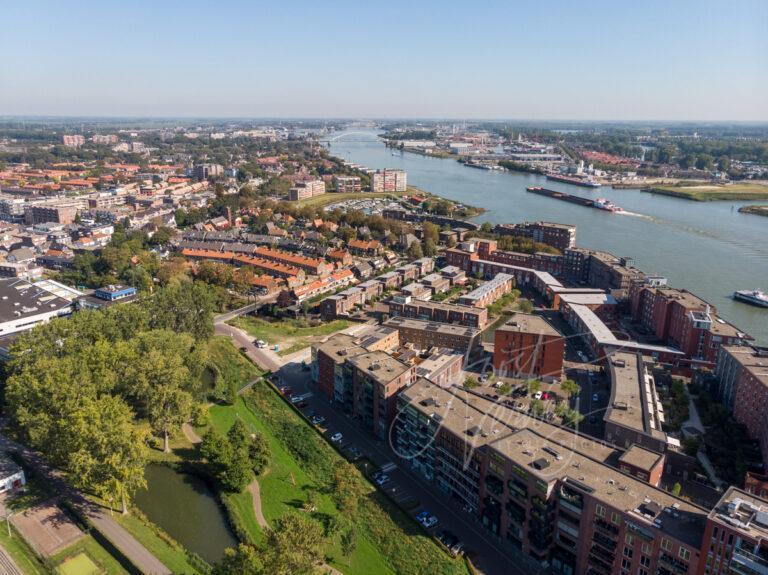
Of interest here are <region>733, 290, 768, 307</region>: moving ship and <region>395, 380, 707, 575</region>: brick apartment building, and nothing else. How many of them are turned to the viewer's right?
0

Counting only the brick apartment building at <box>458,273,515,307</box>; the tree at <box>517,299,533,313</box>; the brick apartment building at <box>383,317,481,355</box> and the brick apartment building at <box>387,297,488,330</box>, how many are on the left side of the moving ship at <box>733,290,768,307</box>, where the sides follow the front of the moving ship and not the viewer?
4

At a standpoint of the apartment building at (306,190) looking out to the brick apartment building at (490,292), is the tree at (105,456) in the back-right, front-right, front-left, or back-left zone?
front-right

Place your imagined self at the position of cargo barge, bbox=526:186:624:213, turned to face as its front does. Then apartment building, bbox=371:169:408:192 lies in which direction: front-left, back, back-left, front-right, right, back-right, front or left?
front-left

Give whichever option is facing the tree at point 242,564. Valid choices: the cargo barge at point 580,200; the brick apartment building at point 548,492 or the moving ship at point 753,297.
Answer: the brick apartment building

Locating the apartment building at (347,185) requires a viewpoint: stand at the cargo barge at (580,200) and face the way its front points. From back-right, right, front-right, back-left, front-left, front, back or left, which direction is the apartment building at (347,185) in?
front-left

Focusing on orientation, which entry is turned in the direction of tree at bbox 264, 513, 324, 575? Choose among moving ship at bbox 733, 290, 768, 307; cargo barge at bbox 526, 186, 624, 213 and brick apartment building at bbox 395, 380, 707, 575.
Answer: the brick apartment building

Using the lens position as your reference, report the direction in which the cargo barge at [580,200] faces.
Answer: facing away from the viewer and to the left of the viewer

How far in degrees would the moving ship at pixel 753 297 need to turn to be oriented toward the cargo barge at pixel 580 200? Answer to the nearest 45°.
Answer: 0° — it already faces it

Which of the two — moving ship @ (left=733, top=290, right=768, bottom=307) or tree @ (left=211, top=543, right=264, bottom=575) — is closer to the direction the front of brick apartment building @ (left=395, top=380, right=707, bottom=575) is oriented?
the tree

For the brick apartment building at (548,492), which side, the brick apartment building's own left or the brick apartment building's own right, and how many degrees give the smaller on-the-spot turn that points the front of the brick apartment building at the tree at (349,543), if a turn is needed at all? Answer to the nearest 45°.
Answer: approximately 45° to the brick apartment building's own right

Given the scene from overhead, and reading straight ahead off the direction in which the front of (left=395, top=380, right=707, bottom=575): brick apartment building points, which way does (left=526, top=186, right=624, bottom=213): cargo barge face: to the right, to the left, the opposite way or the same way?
to the right

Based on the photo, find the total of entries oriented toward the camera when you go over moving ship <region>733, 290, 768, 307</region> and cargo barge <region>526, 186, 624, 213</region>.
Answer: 0

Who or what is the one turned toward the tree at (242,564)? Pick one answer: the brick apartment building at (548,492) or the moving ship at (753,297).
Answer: the brick apartment building

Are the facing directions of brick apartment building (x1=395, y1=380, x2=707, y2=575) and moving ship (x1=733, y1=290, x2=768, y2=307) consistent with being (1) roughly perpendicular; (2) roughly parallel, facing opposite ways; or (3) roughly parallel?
roughly perpendicular

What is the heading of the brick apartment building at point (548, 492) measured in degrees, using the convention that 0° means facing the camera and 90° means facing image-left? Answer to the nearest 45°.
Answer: approximately 45°

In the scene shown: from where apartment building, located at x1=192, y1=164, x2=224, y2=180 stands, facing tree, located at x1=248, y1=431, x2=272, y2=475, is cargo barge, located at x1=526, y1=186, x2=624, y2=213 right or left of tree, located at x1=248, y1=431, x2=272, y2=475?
left

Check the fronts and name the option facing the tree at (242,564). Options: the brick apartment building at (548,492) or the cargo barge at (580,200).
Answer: the brick apartment building
